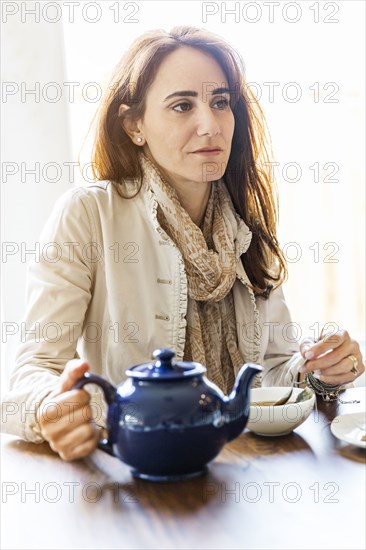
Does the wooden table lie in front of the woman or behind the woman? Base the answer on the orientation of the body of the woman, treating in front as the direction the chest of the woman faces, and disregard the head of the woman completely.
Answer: in front

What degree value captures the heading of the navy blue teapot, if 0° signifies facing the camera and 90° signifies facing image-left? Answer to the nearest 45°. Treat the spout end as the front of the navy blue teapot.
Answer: approximately 270°

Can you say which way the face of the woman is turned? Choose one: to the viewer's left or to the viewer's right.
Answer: to the viewer's right

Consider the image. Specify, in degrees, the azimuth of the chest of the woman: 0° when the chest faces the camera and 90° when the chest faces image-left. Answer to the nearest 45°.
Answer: approximately 315°
